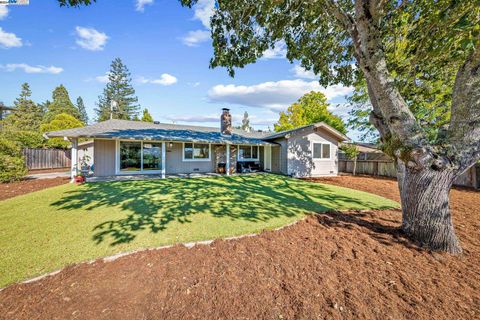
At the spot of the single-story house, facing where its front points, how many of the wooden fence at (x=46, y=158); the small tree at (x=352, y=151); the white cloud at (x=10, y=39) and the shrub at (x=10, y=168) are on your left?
1

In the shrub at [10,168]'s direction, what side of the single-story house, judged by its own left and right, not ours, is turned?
right

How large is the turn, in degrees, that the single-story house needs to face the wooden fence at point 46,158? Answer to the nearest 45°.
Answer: approximately 135° to its right

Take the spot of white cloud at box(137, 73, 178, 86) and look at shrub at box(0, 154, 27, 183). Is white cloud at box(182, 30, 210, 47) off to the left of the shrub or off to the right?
left

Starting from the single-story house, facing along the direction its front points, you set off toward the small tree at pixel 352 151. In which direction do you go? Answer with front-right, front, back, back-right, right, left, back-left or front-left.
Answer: left

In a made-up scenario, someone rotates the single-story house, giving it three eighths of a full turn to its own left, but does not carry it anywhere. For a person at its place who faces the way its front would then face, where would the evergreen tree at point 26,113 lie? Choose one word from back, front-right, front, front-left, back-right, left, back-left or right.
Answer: left

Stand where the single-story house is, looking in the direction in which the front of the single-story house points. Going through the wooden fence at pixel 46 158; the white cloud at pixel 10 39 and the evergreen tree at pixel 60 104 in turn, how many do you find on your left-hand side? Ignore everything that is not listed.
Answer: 0

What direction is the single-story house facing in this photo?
toward the camera

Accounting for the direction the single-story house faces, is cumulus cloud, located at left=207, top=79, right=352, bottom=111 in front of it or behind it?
behind

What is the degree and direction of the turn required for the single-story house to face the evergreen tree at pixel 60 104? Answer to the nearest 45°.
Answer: approximately 135° to its right
